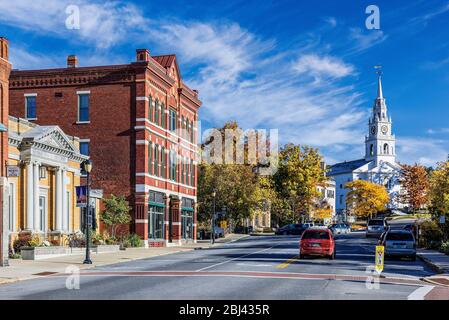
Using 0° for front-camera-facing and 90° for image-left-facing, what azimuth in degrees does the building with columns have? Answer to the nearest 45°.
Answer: approximately 315°

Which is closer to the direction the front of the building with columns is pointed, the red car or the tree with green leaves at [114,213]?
the red car

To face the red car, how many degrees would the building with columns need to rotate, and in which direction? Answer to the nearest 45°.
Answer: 0° — it already faces it

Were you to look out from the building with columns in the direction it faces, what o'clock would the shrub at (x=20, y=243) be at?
The shrub is roughly at 2 o'clock from the building with columns.

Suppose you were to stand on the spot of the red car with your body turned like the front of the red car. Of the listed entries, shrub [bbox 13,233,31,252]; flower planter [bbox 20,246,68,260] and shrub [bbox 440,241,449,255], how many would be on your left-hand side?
2

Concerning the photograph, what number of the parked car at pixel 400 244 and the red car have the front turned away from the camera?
2

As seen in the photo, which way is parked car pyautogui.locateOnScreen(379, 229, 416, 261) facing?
away from the camera

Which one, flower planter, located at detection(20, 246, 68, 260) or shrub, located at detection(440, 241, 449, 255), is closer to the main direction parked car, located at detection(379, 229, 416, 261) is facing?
the shrub

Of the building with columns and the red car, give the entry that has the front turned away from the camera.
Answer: the red car

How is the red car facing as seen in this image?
away from the camera

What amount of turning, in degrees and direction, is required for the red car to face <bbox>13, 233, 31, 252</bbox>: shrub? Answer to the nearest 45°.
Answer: approximately 90° to its left

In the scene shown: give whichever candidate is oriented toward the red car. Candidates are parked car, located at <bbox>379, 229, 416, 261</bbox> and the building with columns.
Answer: the building with columns

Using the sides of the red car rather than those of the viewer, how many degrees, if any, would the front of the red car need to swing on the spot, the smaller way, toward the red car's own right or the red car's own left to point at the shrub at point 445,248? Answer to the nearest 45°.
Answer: approximately 45° to the red car's own right

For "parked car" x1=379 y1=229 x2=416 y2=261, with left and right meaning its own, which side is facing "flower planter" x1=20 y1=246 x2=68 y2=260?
left

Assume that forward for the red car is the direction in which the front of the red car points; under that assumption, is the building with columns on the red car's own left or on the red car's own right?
on the red car's own left
